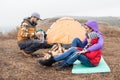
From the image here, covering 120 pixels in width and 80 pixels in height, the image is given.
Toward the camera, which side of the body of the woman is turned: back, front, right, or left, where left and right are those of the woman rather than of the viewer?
left

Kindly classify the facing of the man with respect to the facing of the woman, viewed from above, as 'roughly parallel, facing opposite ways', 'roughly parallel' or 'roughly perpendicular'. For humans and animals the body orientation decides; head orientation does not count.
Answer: roughly parallel, facing opposite ways

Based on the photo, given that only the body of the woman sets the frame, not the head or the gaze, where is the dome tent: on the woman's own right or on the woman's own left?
on the woman's own right

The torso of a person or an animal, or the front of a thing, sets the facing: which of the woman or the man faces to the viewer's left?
the woman

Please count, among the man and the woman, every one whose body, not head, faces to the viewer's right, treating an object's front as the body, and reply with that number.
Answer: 1

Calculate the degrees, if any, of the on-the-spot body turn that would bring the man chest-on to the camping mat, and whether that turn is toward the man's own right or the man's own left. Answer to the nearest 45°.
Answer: approximately 45° to the man's own right

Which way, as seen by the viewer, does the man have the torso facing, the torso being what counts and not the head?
to the viewer's right

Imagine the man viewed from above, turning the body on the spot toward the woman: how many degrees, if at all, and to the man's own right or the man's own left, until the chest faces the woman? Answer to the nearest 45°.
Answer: approximately 45° to the man's own right
